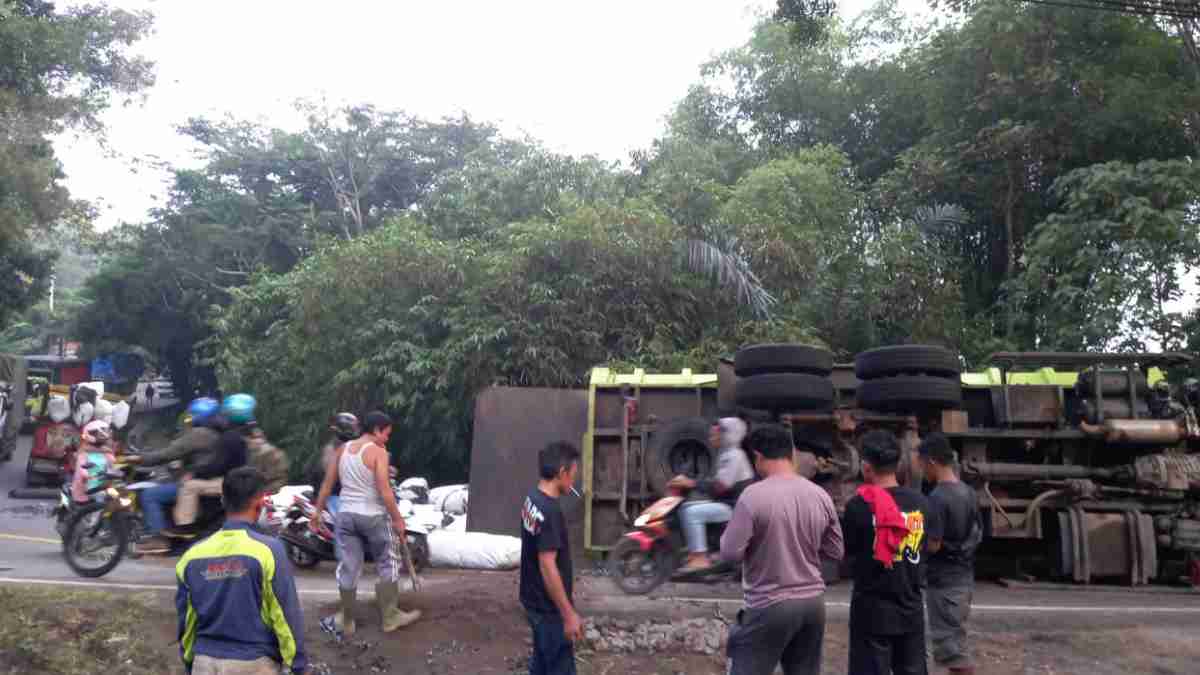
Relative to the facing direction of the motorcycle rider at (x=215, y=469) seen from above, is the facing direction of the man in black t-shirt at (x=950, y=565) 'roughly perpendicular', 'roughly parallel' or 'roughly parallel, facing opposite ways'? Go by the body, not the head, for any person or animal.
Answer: roughly perpendicular

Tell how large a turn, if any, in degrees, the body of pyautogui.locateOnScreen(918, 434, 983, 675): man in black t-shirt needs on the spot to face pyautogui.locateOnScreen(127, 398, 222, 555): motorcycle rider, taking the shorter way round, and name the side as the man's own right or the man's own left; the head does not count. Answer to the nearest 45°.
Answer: approximately 45° to the man's own left

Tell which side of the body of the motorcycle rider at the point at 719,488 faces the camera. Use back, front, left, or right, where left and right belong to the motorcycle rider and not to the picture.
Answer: left

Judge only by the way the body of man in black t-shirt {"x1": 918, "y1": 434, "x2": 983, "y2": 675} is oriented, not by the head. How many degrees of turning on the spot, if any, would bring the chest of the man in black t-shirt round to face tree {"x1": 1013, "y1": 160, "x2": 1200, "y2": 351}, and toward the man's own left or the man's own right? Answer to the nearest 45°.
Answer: approximately 45° to the man's own right

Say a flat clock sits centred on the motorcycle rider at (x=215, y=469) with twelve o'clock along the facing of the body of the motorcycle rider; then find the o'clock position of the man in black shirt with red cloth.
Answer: The man in black shirt with red cloth is roughly at 8 o'clock from the motorcycle rider.

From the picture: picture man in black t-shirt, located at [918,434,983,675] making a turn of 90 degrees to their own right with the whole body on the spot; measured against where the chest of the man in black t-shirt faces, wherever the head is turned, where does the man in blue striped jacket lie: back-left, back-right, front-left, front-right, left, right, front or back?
back

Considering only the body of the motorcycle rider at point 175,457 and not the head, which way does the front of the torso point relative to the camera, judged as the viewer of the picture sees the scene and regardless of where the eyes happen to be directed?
to the viewer's left

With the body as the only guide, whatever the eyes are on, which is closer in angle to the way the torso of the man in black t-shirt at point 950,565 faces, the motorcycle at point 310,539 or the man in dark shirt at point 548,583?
the motorcycle

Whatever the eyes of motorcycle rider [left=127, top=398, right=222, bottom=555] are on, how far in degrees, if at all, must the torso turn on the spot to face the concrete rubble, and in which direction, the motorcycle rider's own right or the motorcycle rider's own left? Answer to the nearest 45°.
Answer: approximately 135° to the motorcycle rider's own left

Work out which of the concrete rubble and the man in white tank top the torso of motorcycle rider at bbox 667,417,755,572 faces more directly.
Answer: the man in white tank top

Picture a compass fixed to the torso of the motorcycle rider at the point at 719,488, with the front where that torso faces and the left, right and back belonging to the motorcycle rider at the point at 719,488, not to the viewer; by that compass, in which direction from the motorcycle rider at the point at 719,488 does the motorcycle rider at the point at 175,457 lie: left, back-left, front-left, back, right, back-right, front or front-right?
front

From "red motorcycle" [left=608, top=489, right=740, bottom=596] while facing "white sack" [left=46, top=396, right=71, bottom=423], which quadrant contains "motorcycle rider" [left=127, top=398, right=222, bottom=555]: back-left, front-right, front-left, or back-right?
front-left

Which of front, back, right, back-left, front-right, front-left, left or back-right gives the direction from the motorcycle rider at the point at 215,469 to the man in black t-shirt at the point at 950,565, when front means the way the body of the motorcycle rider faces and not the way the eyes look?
back-left

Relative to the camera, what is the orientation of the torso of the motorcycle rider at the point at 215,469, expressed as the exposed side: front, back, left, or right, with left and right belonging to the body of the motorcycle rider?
left

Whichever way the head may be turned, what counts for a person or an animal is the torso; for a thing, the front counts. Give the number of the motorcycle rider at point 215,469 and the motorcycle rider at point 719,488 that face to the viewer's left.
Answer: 2

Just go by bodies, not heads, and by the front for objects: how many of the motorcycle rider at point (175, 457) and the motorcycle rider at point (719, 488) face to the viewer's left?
2
